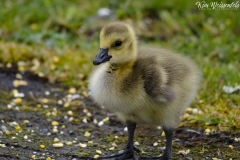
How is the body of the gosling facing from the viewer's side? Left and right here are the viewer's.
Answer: facing the viewer and to the left of the viewer

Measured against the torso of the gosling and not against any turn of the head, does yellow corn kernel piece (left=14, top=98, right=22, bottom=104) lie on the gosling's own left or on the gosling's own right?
on the gosling's own right
